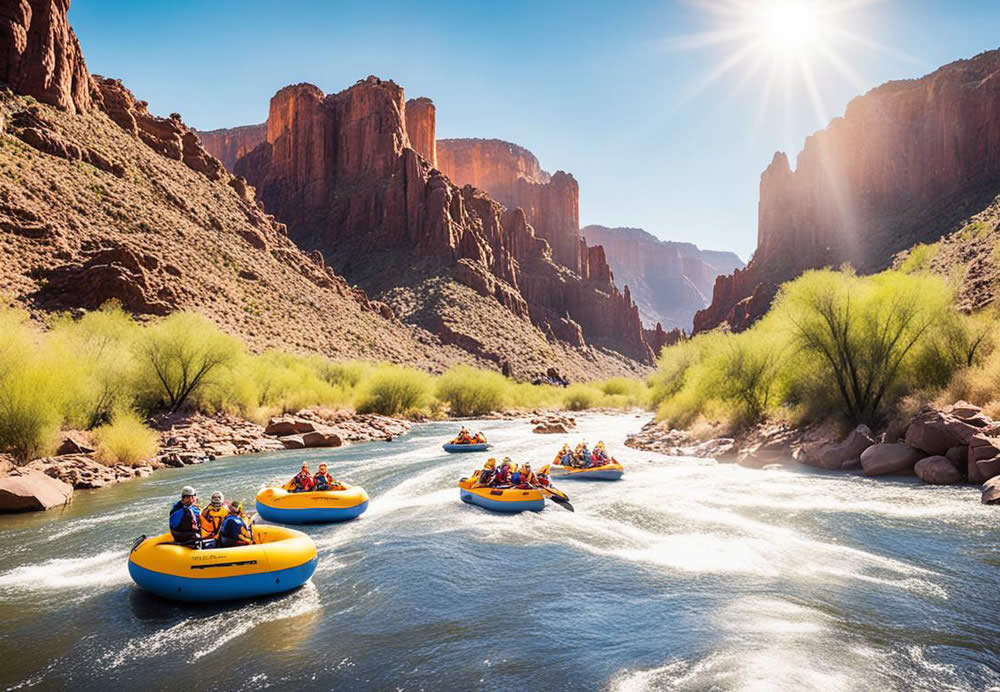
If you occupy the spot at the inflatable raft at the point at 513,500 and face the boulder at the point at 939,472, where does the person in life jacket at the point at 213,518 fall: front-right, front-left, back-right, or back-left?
back-right

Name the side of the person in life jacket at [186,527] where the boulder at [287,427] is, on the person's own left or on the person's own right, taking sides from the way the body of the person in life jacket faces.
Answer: on the person's own left

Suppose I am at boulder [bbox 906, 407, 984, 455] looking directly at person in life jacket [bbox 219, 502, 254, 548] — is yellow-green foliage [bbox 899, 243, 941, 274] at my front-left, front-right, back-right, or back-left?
back-right

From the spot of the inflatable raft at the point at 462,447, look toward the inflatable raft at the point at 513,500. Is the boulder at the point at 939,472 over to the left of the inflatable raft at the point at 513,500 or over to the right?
left

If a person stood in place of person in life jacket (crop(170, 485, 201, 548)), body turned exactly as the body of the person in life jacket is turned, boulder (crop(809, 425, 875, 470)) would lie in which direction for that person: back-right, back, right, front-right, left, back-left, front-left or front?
front-left

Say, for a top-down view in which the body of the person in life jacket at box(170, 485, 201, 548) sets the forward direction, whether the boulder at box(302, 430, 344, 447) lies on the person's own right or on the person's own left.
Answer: on the person's own left
